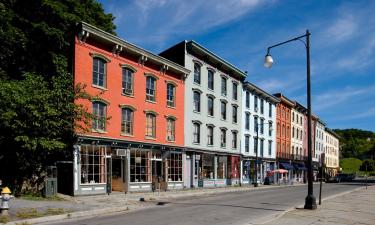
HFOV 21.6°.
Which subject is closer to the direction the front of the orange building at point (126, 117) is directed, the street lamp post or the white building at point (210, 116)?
the street lamp post

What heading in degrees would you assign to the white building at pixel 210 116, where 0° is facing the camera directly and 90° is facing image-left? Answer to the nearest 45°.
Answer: approximately 315°

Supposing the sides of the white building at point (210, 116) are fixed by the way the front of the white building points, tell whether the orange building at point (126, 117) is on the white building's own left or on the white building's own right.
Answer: on the white building's own right

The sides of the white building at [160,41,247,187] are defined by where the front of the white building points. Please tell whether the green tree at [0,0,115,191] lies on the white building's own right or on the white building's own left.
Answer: on the white building's own right

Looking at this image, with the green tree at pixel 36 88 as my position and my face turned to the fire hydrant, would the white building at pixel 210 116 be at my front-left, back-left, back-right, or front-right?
back-left

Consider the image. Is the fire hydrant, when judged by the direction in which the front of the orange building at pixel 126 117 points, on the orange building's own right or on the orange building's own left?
on the orange building's own right

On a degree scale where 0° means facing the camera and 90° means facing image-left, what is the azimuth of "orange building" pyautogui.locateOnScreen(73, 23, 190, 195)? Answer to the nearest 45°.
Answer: approximately 315°

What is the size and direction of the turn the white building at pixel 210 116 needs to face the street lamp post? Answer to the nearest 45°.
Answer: approximately 45° to its right
